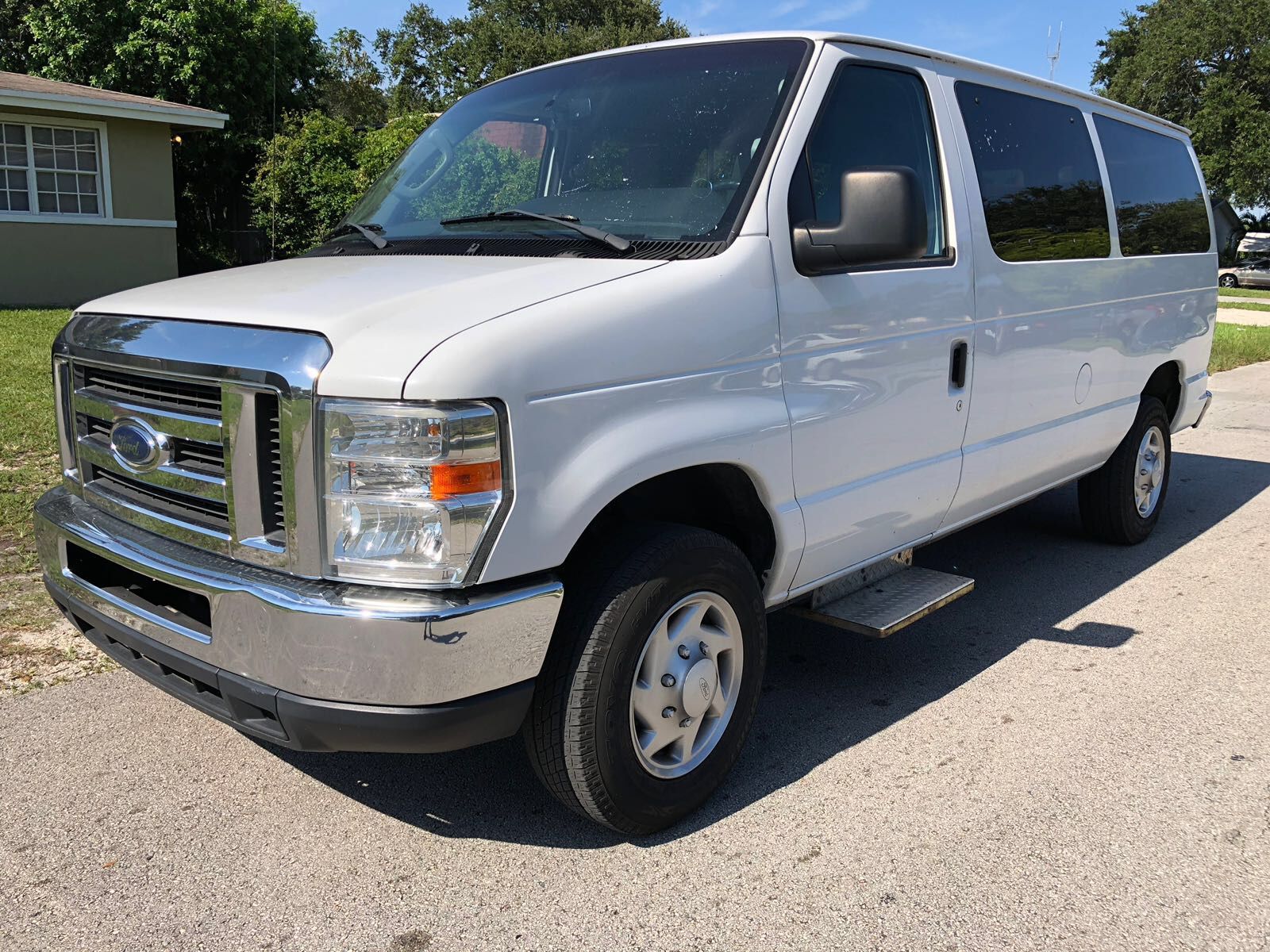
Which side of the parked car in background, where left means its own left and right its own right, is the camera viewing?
left

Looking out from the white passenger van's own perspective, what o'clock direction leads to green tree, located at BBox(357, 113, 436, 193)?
The green tree is roughly at 4 o'clock from the white passenger van.

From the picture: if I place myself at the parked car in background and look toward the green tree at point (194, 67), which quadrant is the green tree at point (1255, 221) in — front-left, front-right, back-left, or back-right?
back-right

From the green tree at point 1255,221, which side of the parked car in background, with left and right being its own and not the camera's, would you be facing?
right

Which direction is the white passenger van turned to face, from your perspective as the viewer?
facing the viewer and to the left of the viewer

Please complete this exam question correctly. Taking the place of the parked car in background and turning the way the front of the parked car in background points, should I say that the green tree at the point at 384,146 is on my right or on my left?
on my left

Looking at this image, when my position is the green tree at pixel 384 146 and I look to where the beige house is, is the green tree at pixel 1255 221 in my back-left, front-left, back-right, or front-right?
back-right

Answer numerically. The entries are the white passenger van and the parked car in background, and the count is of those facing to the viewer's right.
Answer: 0

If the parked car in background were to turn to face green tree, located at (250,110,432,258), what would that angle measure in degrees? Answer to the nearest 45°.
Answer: approximately 45° to its left
